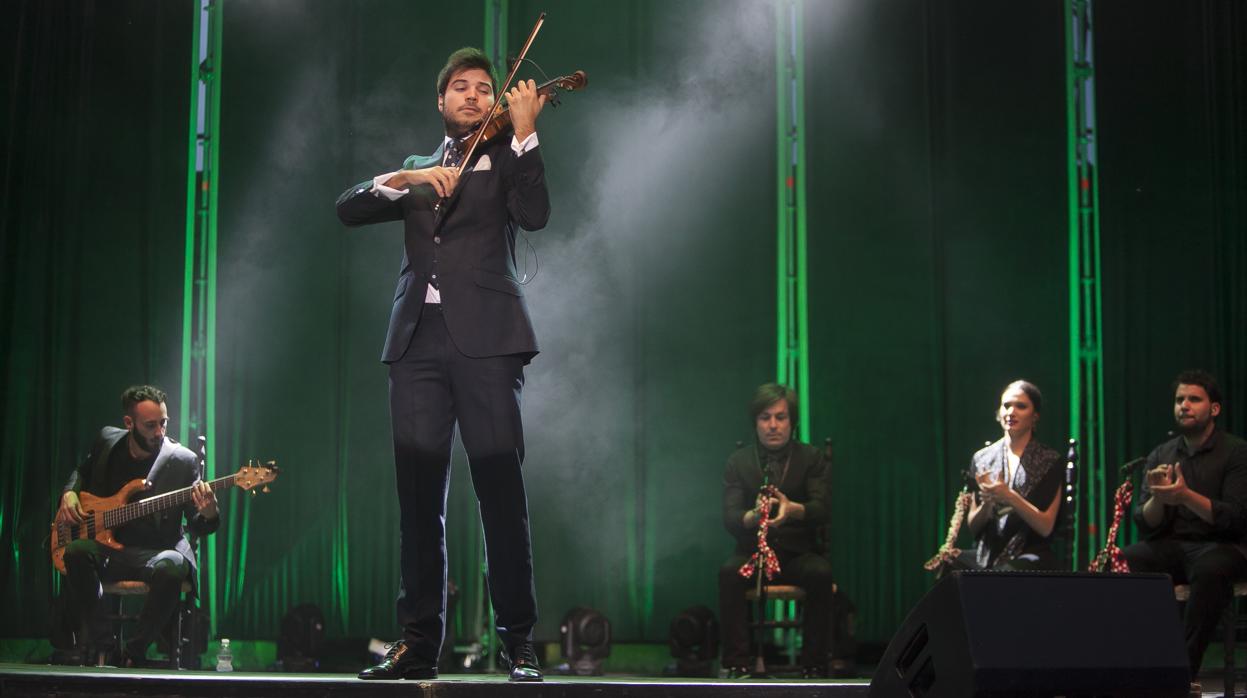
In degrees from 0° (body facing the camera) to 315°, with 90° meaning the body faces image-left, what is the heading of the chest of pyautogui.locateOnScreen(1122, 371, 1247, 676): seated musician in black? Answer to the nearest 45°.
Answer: approximately 45°

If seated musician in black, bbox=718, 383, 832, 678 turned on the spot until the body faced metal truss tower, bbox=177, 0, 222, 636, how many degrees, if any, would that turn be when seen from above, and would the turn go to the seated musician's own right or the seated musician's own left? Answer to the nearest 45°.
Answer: approximately 90° to the seated musician's own right

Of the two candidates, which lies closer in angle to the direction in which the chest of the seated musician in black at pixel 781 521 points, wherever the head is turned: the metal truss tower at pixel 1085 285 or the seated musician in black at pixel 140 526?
the seated musician in black

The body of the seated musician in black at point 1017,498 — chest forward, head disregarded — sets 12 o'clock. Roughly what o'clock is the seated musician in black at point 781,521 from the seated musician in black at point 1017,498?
the seated musician in black at point 781,521 is roughly at 2 o'clock from the seated musician in black at point 1017,498.

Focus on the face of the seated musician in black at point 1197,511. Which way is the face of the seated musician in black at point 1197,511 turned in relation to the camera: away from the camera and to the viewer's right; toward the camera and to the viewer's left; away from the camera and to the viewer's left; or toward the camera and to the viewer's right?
toward the camera and to the viewer's left

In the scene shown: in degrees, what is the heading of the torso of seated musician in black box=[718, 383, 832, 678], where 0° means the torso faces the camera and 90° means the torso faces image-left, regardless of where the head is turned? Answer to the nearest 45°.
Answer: approximately 0°

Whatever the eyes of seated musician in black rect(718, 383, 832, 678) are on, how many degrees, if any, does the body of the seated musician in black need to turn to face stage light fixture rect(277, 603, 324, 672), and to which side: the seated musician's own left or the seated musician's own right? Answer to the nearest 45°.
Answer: approximately 90° to the seated musician's own right

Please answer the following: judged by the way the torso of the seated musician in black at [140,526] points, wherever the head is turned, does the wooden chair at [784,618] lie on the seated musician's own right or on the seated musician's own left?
on the seated musician's own left

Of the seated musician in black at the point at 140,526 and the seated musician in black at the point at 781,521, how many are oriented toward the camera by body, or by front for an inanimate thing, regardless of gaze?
2

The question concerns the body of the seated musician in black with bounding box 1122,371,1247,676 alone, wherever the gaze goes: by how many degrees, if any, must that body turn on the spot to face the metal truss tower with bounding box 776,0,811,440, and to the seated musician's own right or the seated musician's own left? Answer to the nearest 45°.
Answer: approximately 90° to the seated musician's own right

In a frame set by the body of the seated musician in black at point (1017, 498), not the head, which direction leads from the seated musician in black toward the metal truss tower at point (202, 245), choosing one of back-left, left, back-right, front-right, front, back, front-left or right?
front-right

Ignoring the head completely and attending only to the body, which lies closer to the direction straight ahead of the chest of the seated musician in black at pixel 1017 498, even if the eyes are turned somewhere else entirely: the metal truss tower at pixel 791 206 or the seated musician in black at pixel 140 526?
the seated musician in black
